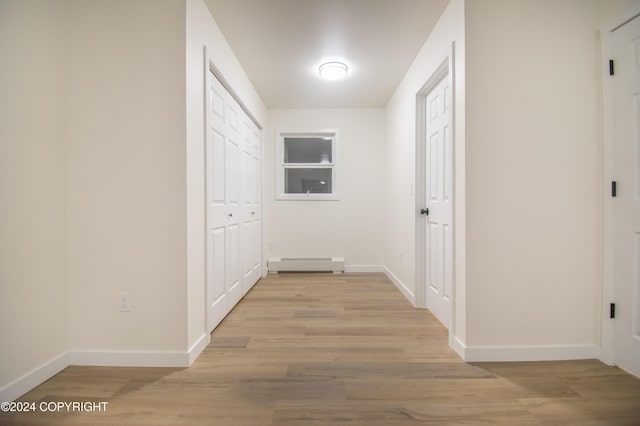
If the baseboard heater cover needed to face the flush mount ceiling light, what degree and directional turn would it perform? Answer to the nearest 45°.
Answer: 0° — it already faces it

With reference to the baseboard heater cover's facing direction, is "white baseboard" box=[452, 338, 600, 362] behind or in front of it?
in front

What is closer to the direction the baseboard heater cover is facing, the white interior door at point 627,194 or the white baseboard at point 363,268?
the white interior door

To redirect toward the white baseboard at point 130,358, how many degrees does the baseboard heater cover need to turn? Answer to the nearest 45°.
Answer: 0° — it already faces it

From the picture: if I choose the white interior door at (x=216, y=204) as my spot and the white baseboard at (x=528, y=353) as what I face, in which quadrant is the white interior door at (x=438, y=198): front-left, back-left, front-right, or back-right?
front-left

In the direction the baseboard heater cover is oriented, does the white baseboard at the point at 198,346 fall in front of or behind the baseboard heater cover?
in front

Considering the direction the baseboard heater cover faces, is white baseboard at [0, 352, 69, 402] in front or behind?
in front

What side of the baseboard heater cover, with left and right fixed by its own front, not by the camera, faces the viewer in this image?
front
